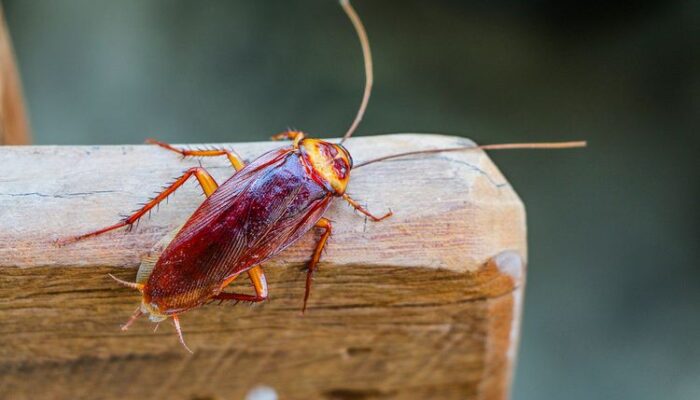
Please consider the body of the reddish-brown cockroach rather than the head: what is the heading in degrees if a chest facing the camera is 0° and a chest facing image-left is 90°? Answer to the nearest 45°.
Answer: approximately 225°

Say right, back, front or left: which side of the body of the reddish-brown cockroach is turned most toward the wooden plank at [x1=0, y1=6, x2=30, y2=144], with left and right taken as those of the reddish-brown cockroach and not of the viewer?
left
